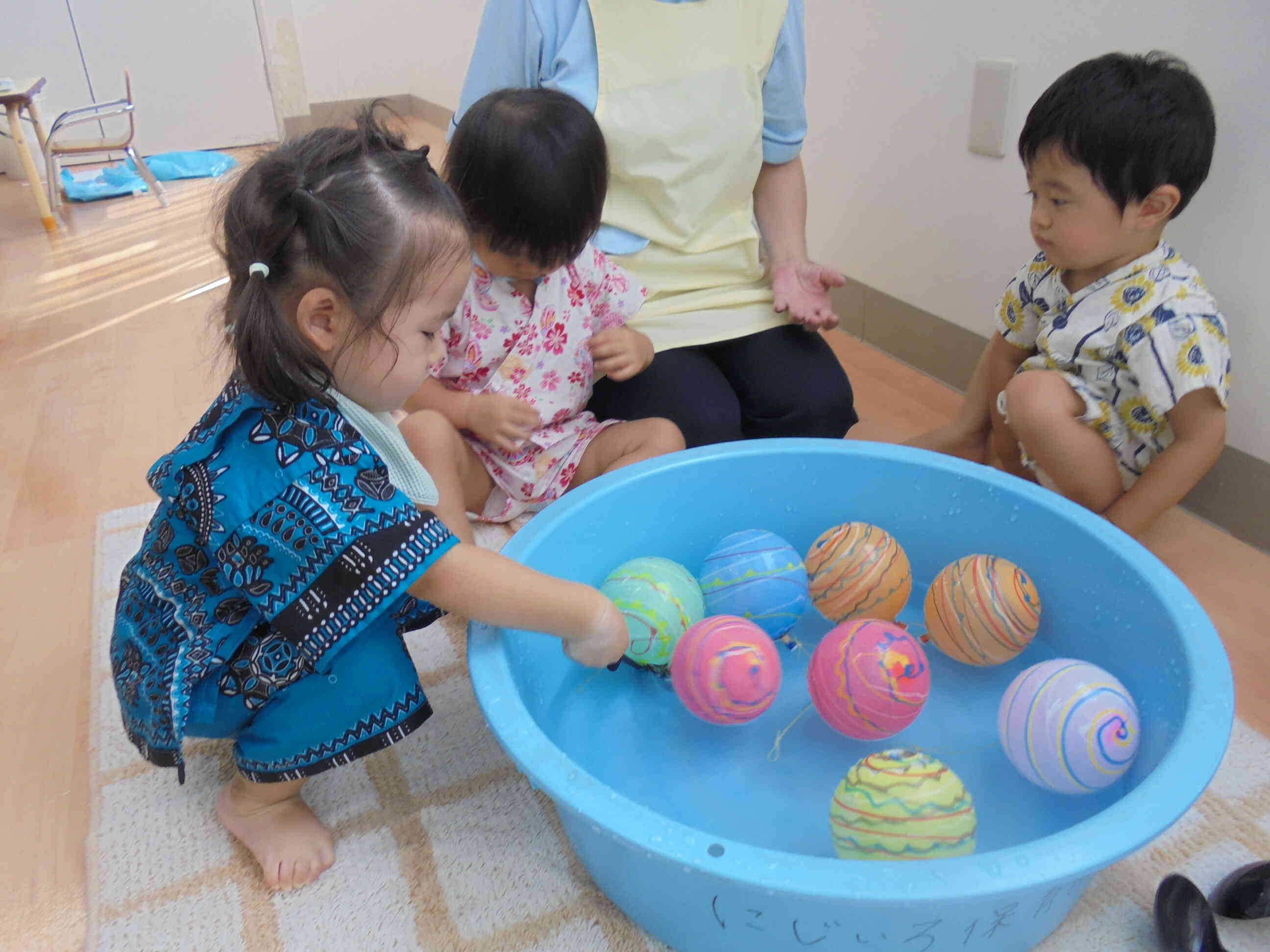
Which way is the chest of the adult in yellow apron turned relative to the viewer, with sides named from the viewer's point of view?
facing the viewer

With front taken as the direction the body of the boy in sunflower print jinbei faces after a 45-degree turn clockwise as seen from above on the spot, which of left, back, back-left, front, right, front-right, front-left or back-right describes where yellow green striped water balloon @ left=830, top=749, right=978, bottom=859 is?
left

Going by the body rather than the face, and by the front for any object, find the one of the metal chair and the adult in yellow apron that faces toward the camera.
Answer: the adult in yellow apron

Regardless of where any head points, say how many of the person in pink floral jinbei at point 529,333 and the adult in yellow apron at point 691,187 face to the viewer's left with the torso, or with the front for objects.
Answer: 0

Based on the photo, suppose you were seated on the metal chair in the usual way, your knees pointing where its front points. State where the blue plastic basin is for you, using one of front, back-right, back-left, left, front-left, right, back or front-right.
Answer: left

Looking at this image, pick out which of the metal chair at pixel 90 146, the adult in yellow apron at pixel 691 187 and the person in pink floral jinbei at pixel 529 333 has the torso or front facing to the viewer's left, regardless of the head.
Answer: the metal chair

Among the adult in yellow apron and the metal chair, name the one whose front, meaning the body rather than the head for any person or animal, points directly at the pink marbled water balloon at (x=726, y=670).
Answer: the adult in yellow apron

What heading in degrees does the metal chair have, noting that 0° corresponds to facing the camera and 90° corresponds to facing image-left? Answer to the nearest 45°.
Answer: approximately 90°

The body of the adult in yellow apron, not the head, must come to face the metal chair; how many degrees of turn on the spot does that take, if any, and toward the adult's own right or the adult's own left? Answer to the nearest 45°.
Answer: approximately 135° to the adult's own right

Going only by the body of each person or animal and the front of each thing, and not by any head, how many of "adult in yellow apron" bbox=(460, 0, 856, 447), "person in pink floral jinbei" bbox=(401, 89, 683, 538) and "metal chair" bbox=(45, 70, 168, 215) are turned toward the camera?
2

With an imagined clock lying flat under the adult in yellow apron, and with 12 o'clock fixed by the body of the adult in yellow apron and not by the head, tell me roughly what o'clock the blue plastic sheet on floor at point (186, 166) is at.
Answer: The blue plastic sheet on floor is roughly at 5 o'clock from the adult in yellow apron.

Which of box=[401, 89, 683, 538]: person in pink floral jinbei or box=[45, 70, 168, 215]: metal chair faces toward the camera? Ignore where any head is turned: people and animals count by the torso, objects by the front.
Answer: the person in pink floral jinbei

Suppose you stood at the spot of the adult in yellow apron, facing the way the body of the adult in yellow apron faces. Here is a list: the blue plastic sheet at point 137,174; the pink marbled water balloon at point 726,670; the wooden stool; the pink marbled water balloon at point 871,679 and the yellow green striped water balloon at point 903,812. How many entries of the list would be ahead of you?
3

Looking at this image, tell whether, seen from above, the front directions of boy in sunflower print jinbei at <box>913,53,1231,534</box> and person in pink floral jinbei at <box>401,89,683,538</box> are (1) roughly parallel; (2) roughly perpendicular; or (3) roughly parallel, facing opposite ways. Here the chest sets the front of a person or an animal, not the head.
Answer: roughly perpendicular

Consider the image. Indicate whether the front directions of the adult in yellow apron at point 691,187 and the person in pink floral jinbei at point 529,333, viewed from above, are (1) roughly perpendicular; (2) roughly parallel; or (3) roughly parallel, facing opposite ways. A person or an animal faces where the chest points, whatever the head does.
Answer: roughly parallel

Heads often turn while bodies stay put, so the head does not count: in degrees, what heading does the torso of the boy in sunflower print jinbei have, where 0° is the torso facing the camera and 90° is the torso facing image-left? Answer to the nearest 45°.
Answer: approximately 45°

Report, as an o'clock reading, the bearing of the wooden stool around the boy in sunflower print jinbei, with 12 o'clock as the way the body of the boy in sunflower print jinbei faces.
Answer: The wooden stool is roughly at 2 o'clock from the boy in sunflower print jinbei.

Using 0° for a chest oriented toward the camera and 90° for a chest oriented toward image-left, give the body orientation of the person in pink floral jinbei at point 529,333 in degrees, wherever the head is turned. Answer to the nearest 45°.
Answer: approximately 0°

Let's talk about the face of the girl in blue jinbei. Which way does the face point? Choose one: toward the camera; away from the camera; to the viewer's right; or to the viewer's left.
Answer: to the viewer's right
